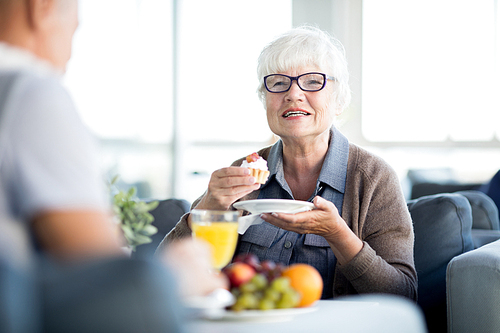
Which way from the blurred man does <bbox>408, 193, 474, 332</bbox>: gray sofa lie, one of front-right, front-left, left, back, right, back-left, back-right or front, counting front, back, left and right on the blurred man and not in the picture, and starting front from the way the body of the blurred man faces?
front

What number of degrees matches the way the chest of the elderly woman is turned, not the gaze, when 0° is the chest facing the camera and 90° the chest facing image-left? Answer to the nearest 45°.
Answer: approximately 45°

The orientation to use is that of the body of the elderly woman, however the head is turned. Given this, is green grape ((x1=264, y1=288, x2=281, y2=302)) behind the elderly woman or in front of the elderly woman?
in front

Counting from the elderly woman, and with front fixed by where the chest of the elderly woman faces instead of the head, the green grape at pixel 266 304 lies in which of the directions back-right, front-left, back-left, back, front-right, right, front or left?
front-left

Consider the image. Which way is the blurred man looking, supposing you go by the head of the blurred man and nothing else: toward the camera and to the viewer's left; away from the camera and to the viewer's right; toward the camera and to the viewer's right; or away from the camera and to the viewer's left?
away from the camera and to the viewer's right

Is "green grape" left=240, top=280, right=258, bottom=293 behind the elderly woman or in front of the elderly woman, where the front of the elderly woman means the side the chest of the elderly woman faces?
in front

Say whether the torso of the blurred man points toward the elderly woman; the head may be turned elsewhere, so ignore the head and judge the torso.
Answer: yes

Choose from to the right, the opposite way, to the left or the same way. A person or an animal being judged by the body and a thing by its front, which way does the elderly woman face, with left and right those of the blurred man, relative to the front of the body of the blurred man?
the opposite way

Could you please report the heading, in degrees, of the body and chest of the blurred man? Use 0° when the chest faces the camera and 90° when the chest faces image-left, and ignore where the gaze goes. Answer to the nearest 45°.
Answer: approximately 225°
